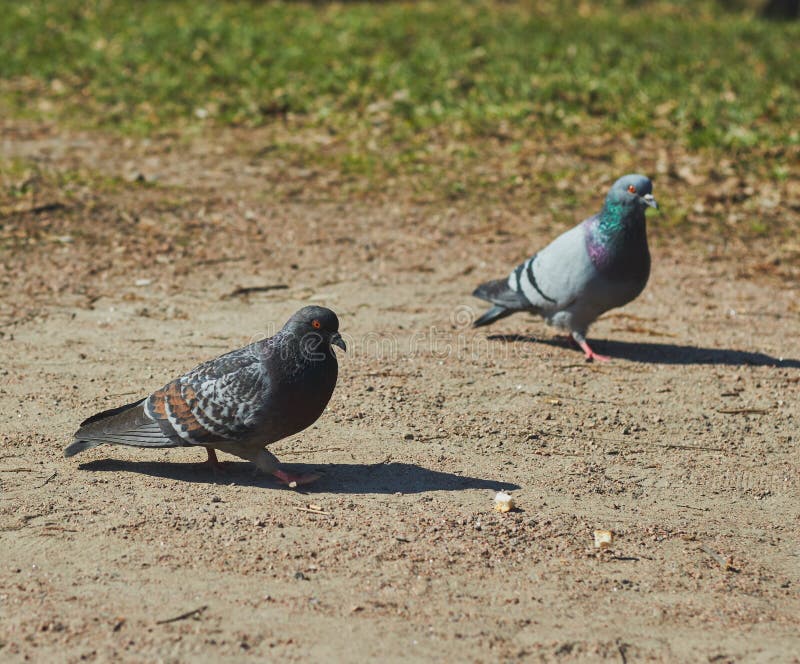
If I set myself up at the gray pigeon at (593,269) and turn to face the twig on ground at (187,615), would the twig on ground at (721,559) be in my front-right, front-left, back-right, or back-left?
front-left

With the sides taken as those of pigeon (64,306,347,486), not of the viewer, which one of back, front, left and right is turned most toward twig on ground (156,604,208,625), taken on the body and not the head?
right

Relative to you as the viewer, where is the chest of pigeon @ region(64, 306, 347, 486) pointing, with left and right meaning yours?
facing to the right of the viewer

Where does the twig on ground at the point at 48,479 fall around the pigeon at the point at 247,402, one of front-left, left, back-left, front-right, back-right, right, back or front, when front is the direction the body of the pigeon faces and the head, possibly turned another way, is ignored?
back

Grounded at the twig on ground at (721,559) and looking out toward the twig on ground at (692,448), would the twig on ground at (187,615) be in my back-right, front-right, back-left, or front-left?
back-left

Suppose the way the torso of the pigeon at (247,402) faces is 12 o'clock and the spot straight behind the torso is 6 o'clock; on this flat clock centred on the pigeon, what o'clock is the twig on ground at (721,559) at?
The twig on ground is roughly at 1 o'clock from the pigeon.

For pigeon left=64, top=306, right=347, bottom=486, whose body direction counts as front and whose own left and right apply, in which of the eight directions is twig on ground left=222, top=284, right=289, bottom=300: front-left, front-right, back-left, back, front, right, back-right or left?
left

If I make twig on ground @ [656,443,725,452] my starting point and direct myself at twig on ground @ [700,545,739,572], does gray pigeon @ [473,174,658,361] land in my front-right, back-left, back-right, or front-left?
back-right

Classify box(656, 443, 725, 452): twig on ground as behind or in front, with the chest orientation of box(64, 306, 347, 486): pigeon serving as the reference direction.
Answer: in front

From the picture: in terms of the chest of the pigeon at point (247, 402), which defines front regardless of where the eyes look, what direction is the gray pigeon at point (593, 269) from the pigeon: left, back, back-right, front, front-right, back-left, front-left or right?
front-left

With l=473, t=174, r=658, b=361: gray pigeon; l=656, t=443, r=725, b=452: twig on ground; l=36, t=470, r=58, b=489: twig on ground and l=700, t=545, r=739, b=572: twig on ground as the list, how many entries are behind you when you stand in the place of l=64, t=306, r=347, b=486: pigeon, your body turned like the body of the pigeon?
1
